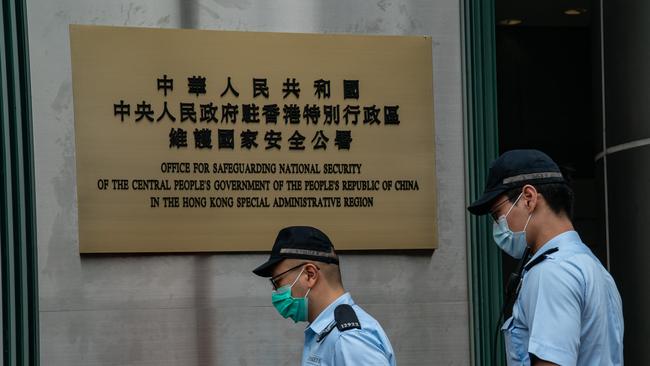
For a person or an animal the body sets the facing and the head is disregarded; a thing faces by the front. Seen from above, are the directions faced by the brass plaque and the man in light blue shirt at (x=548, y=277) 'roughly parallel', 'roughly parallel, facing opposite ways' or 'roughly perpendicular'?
roughly perpendicular

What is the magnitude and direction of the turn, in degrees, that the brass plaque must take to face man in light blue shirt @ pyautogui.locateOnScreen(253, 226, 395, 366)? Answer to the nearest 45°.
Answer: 0° — it already faces them

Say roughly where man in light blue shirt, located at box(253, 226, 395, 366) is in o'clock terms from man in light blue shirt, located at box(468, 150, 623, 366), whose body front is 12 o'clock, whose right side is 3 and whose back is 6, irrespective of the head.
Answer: man in light blue shirt, located at box(253, 226, 395, 366) is roughly at 1 o'clock from man in light blue shirt, located at box(468, 150, 623, 366).

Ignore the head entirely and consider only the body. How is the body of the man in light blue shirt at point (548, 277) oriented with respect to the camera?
to the viewer's left

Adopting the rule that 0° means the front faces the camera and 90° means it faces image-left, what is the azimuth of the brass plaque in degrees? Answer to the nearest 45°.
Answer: approximately 0°

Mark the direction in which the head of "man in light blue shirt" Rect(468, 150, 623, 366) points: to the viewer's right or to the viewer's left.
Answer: to the viewer's left

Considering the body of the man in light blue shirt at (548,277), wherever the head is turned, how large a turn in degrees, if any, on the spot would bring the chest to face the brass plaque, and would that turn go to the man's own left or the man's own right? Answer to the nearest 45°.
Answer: approximately 45° to the man's own right
